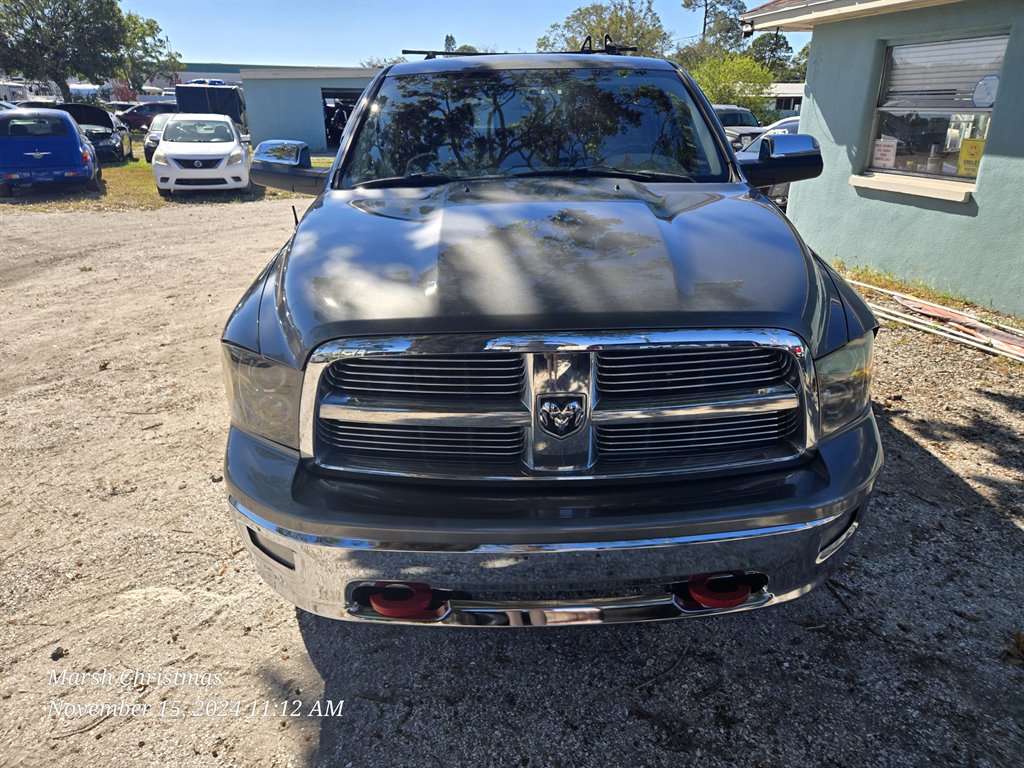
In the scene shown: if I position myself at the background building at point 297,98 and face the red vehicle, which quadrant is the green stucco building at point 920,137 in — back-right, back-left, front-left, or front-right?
back-left

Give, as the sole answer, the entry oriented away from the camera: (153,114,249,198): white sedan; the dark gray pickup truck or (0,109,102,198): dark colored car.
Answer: the dark colored car

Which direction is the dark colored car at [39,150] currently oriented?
away from the camera

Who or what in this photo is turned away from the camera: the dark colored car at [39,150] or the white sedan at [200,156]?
the dark colored car

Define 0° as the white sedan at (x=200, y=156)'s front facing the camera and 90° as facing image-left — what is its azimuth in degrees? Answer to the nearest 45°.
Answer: approximately 0°

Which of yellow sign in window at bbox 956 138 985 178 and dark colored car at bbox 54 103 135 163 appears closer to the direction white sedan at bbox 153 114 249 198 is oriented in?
the yellow sign in window

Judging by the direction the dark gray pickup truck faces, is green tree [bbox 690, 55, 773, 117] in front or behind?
behind

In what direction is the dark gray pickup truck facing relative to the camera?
toward the camera

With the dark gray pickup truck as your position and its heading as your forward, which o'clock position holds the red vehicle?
The red vehicle is roughly at 5 o'clock from the dark gray pickup truck.

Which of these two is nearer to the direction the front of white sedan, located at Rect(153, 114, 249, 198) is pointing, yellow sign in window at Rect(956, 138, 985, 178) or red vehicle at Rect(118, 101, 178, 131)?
the yellow sign in window

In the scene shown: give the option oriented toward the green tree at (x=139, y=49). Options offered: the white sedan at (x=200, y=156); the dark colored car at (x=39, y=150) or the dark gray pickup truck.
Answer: the dark colored car

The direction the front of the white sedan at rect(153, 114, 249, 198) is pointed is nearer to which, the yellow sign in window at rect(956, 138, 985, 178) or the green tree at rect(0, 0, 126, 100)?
the yellow sign in window

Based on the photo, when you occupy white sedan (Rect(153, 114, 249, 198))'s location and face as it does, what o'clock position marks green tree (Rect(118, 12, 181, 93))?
The green tree is roughly at 6 o'clock from the white sedan.

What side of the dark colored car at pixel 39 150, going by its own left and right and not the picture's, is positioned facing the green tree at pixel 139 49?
front

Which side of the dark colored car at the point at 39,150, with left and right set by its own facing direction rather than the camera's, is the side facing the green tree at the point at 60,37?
front

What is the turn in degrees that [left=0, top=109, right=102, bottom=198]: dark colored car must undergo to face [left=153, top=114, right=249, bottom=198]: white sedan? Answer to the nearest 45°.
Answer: approximately 90° to its right

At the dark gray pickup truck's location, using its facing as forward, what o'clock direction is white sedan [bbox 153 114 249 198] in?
The white sedan is roughly at 5 o'clock from the dark gray pickup truck.

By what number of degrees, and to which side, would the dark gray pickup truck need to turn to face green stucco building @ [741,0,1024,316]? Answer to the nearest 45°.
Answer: approximately 135° to its left
